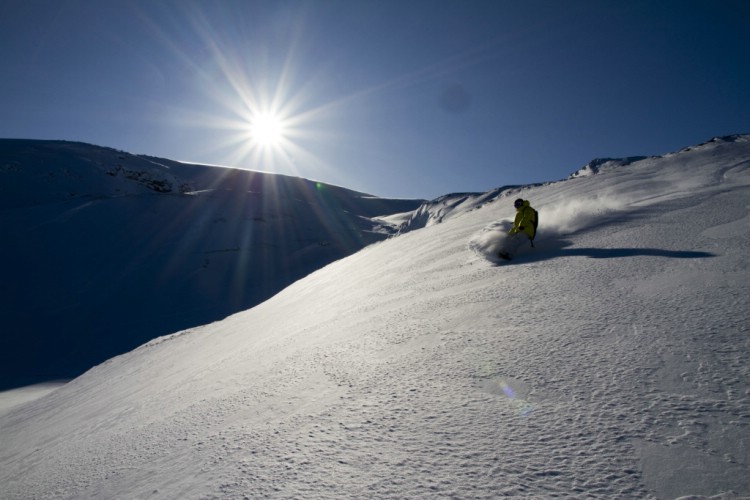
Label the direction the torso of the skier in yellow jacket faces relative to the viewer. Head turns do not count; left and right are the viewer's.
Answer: facing the viewer and to the left of the viewer
